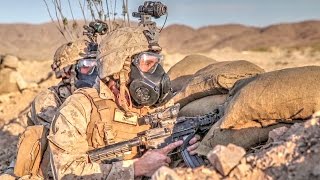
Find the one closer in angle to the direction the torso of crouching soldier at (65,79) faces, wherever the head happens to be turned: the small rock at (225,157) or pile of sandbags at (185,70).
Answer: the pile of sandbags

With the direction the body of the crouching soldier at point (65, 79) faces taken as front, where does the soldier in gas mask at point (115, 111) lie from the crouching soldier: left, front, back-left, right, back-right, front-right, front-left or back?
right

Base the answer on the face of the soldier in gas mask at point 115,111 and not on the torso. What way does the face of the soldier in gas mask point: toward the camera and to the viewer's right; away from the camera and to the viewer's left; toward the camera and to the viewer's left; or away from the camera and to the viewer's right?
toward the camera and to the viewer's right

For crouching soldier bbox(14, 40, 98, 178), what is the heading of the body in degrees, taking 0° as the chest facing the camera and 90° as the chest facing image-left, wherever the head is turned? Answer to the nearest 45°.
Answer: approximately 270°

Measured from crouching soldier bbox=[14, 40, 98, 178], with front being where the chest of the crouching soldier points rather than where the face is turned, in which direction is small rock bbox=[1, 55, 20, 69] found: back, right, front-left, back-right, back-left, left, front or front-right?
left

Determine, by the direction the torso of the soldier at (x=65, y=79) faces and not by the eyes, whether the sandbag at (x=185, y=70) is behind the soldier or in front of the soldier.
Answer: in front

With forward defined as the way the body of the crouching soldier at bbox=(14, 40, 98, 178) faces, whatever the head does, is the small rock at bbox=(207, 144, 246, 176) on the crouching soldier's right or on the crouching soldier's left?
on the crouching soldier's right

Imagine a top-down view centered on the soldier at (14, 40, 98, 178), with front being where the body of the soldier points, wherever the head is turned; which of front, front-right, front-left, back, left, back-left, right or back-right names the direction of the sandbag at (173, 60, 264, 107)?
front-right
